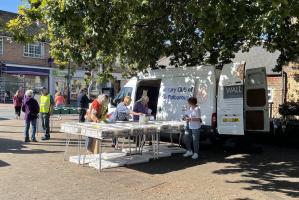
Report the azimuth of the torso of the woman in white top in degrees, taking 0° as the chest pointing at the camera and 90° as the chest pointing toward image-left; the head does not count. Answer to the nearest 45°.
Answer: approximately 45°

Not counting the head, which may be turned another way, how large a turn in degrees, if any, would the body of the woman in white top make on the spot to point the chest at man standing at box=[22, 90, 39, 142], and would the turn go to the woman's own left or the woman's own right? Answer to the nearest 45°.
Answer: approximately 45° to the woman's own right

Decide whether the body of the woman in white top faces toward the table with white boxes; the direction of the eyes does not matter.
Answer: yes
